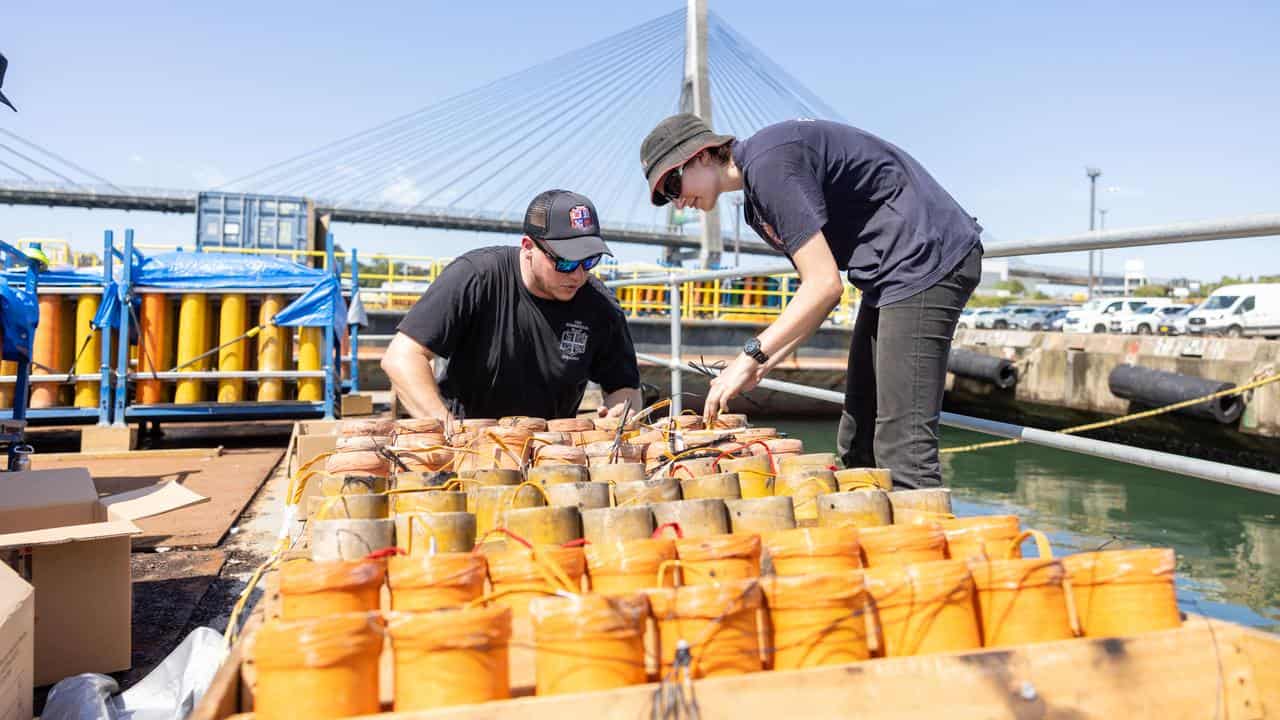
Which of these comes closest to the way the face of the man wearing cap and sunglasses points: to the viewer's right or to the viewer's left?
to the viewer's right

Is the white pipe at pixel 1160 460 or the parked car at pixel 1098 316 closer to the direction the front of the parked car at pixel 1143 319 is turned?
the white pipe

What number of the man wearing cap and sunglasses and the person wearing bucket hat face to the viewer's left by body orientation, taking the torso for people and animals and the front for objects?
1

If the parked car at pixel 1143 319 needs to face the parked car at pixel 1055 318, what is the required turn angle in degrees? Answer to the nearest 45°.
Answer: approximately 90° to its right

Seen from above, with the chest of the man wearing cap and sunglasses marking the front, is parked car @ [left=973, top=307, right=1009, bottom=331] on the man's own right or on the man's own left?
on the man's own left

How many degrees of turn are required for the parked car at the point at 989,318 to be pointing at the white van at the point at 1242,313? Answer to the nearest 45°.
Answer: approximately 90° to its left

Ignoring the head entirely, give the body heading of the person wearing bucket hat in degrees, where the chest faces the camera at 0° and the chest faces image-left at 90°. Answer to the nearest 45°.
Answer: approximately 90°

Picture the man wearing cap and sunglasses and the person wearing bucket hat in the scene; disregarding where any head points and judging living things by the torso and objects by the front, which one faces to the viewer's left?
the person wearing bucket hat
